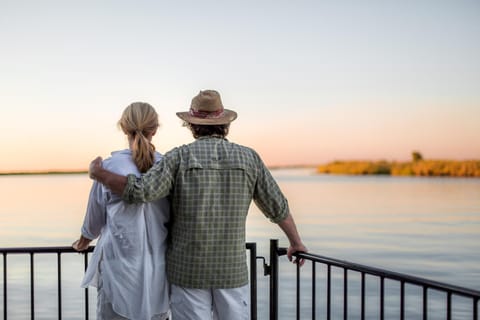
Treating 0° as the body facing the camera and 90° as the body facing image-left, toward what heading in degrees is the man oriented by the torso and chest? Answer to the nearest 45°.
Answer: approximately 180°

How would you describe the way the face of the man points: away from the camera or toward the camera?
away from the camera

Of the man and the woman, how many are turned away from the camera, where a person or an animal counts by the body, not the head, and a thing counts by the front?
2

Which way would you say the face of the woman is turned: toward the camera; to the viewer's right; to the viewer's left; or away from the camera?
away from the camera

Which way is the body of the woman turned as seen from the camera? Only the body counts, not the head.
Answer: away from the camera

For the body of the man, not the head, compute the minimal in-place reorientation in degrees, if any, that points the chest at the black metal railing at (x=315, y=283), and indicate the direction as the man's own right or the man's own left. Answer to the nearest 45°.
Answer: approximately 45° to the man's own right
